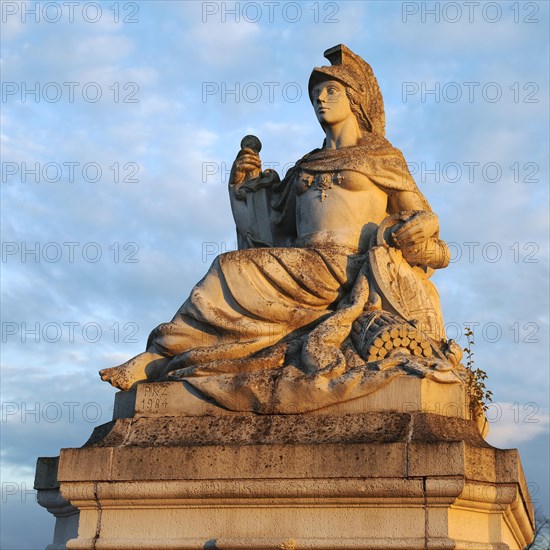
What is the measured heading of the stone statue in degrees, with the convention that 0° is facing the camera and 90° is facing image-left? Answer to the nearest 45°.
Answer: approximately 45°
